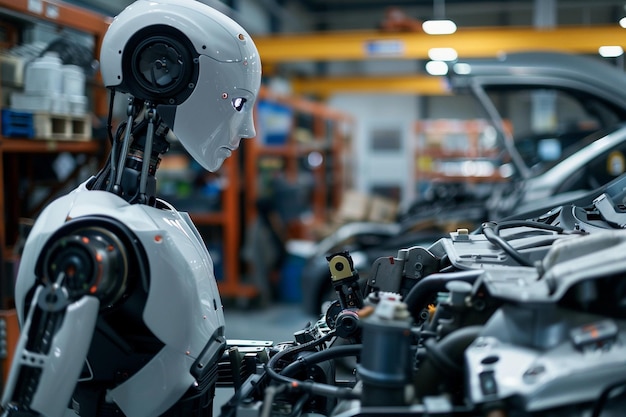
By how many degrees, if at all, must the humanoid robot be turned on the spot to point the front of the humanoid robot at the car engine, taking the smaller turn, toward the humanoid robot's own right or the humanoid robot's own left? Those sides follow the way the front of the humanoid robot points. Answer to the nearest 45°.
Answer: approximately 45° to the humanoid robot's own right

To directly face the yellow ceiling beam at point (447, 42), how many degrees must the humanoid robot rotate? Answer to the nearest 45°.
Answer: approximately 45° to its left

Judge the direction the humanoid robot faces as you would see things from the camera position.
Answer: facing to the right of the viewer

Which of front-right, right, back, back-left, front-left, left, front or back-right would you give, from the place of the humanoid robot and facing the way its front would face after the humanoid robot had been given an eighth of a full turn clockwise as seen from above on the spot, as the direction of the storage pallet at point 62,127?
back-left

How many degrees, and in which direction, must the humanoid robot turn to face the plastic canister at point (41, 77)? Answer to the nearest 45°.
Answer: approximately 90° to its left

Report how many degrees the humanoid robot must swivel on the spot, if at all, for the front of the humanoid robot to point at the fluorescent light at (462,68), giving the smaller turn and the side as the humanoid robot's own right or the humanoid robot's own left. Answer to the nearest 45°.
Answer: approximately 45° to the humanoid robot's own left

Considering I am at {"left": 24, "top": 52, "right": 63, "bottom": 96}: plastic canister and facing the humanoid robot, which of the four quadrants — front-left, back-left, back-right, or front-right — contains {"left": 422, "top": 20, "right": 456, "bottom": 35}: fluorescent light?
back-left

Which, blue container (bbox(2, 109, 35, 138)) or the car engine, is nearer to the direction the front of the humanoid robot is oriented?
the car engine

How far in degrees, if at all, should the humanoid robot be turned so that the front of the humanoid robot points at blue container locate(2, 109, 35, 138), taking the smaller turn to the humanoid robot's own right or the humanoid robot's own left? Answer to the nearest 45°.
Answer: approximately 90° to the humanoid robot's own left

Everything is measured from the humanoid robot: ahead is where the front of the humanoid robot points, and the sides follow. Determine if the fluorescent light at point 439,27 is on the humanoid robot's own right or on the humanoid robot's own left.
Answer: on the humanoid robot's own left
